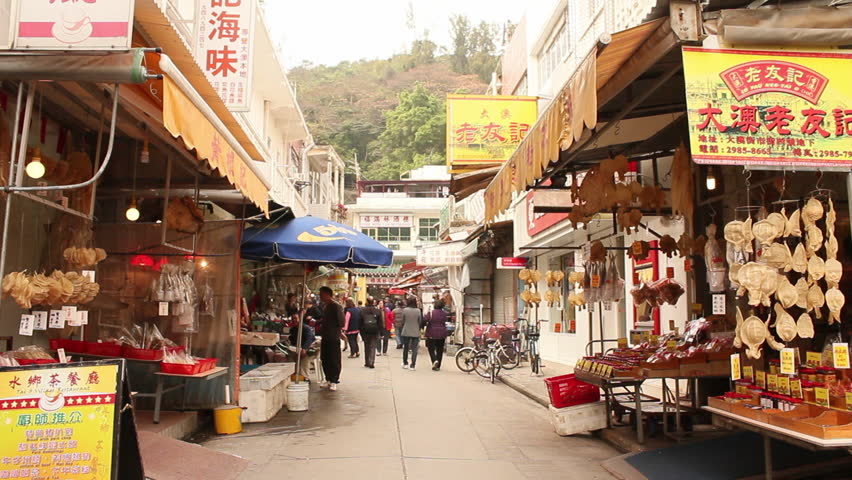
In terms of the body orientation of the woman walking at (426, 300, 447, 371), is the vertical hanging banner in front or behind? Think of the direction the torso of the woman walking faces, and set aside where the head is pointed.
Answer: behind

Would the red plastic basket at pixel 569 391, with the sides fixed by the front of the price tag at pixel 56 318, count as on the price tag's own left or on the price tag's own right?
on the price tag's own left

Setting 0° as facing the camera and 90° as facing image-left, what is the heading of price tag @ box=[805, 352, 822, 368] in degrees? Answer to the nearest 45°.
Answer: approximately 0°

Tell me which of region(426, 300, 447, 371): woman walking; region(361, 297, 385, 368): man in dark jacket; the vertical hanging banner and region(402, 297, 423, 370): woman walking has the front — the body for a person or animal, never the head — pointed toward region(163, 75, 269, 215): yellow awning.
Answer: the vertical hanging banner

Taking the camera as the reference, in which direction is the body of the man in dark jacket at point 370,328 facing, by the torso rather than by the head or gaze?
away from the camera

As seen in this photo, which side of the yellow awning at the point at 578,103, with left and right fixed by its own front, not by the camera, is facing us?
left
